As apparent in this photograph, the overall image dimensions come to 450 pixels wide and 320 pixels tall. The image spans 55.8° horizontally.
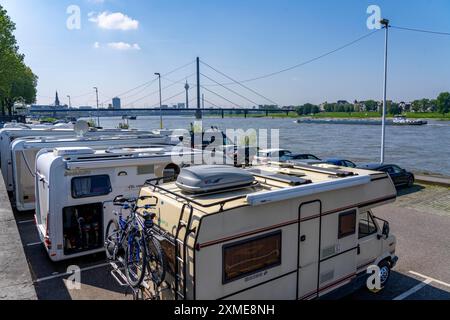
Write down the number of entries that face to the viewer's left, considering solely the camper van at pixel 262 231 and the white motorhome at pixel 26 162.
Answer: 0

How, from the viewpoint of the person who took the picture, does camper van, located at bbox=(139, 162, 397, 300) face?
facing away from the viewer and to the right of the viewer

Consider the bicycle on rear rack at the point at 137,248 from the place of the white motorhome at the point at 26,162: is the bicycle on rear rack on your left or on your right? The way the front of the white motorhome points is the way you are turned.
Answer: on your right

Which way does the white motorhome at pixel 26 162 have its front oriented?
to the viewer's right

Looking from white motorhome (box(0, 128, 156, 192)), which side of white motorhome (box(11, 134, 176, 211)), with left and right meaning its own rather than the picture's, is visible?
left

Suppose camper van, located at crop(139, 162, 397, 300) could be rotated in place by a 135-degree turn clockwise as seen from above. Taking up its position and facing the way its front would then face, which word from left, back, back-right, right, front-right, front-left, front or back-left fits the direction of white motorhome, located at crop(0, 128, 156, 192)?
back-right

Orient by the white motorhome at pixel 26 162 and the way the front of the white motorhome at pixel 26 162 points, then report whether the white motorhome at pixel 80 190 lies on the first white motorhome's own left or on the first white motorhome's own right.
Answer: on the first white motorhome's own right

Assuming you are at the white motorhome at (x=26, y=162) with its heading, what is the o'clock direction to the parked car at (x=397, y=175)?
The parked car is roughly at 12 o'clock from the white motorhome.

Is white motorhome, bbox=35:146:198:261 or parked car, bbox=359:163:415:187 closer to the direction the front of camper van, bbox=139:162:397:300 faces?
the parked car
